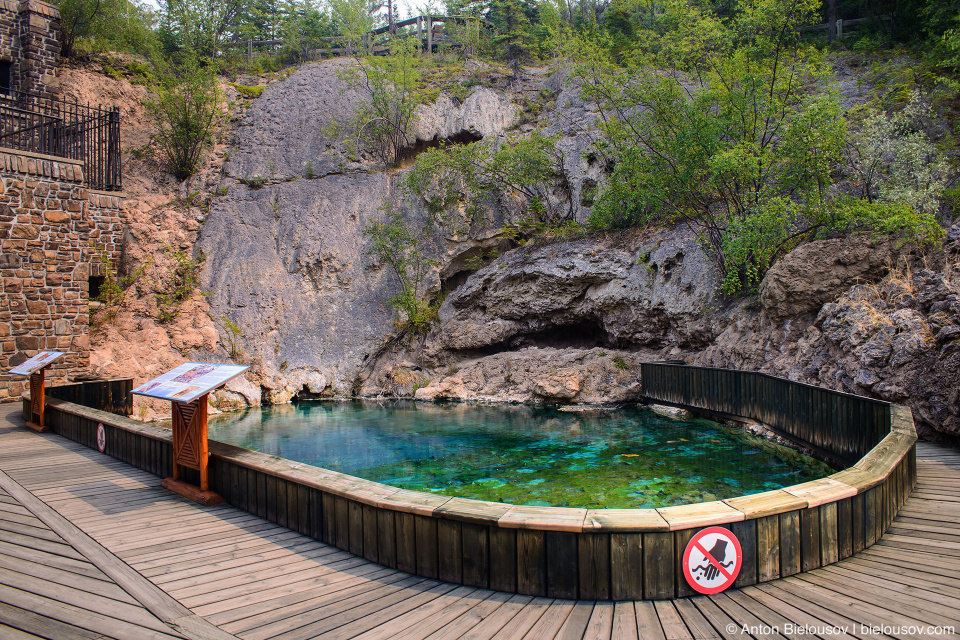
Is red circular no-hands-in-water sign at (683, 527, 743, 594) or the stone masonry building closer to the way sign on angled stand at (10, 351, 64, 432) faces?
the red circular no-hands-in-water sign

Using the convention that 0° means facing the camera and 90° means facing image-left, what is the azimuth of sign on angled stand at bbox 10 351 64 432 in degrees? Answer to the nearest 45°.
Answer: approximately 45°

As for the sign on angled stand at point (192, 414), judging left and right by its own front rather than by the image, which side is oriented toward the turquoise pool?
back

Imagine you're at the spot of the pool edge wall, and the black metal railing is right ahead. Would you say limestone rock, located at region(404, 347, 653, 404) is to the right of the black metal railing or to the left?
right

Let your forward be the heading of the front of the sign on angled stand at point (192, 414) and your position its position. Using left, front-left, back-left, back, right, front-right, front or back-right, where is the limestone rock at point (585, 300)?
back

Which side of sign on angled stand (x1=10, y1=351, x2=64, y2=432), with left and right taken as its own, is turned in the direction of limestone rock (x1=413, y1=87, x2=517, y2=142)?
back

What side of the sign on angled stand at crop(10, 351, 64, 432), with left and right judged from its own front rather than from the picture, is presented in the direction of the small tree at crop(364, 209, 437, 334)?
back

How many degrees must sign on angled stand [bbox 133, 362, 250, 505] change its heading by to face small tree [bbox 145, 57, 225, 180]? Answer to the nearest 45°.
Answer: approximately 135° to its right

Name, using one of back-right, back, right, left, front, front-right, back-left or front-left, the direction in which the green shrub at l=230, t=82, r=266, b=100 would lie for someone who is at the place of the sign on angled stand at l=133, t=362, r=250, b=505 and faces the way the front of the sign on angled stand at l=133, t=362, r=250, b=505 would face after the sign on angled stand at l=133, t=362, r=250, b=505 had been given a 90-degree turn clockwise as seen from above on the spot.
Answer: front-right

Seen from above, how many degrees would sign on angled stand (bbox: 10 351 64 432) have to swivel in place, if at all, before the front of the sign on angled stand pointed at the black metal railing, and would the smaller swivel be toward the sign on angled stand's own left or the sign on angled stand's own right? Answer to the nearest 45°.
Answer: approximately 135° to the sign on angled stand's own right

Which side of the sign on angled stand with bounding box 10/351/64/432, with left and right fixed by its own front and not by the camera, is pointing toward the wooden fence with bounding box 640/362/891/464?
left

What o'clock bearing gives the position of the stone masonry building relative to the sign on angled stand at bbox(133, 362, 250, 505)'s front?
The stone masonry building is roughly at 4 o'clock from the sign on angled stand.

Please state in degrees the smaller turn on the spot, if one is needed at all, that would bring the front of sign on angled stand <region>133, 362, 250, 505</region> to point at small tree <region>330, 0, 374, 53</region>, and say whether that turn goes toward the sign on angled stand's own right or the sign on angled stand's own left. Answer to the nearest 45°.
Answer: approximately 135° to the sign on angled stand's own right
